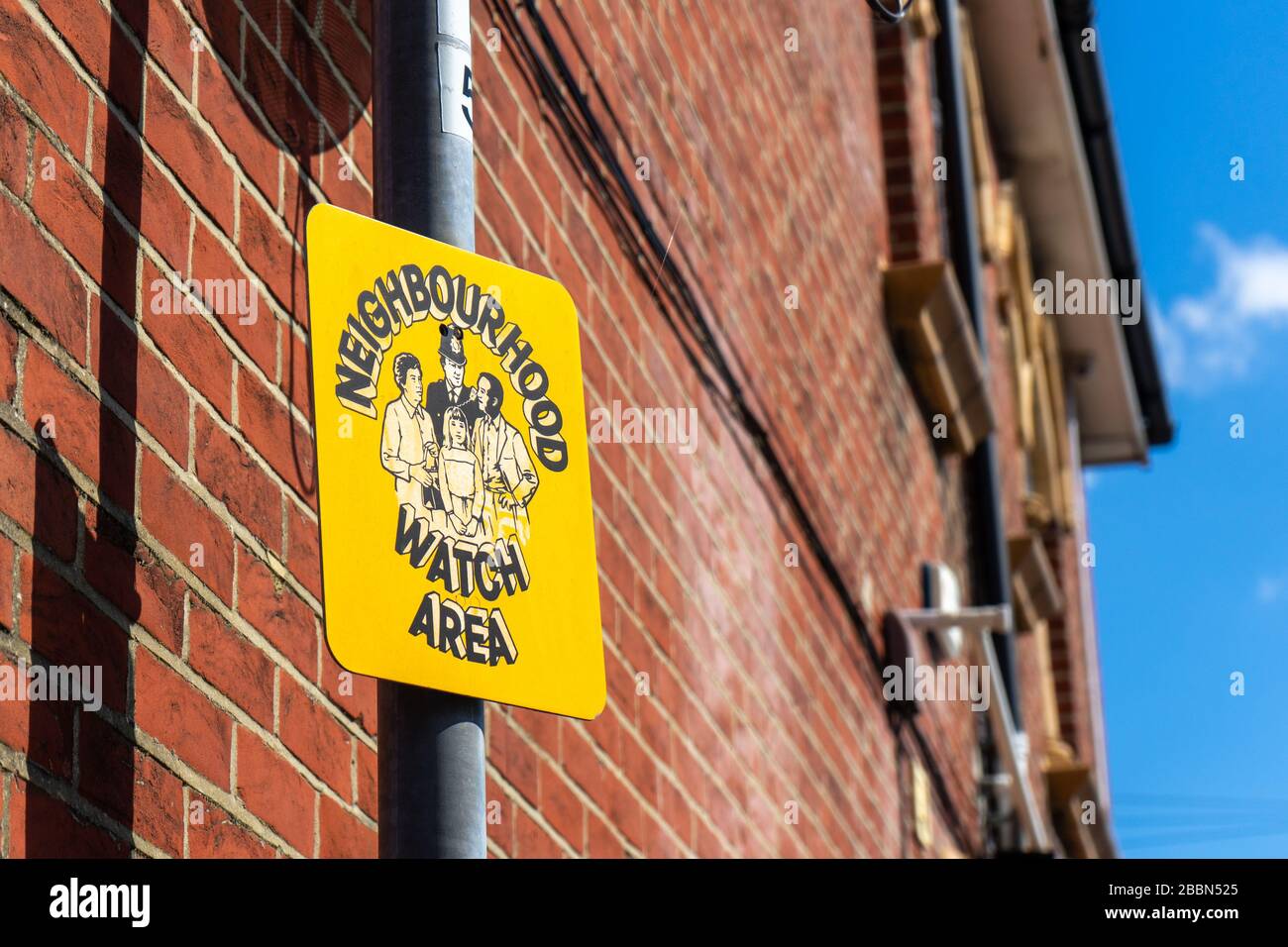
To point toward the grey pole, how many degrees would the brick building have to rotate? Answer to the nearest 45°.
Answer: approximately 45° to its right

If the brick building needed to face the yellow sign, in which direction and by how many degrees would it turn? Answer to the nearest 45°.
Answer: approximately 45° to its right

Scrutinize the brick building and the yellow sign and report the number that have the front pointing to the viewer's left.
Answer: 0

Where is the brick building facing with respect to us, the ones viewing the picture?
facing the viewer and to the right of the viewer
